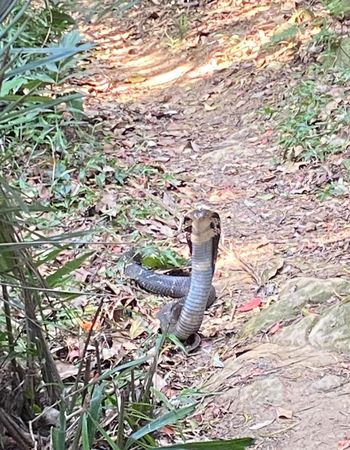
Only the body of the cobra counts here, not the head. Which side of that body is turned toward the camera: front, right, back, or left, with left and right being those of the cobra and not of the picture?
front

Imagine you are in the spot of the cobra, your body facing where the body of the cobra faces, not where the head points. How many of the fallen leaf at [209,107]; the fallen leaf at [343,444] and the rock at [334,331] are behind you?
1

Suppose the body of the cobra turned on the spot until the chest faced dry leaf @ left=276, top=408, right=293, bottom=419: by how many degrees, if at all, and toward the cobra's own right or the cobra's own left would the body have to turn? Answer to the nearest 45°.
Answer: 0° — it already faces it

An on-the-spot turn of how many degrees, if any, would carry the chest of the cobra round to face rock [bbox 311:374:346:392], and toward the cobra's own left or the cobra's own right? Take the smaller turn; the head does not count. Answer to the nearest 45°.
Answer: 0° — it already faces it

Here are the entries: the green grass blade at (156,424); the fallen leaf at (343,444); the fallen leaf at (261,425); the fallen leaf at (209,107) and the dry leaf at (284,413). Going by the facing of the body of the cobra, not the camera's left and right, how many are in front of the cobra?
4

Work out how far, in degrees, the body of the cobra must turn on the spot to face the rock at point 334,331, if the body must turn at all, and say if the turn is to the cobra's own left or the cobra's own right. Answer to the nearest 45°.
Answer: approximately 45° to the cobra's own left

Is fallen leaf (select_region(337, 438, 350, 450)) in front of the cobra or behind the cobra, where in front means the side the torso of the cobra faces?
in front

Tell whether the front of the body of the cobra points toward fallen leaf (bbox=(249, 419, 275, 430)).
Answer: yes

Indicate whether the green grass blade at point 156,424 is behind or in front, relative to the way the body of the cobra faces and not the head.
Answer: in front

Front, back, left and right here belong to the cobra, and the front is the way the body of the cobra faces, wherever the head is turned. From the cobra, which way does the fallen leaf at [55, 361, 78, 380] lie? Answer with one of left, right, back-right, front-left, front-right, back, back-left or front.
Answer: front-right

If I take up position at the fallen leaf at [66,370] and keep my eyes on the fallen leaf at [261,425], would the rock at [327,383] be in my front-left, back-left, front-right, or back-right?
front-left

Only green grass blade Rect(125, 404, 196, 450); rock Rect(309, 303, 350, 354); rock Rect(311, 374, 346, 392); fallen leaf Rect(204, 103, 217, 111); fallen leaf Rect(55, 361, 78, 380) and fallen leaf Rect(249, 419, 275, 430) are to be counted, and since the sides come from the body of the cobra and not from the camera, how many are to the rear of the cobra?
1
